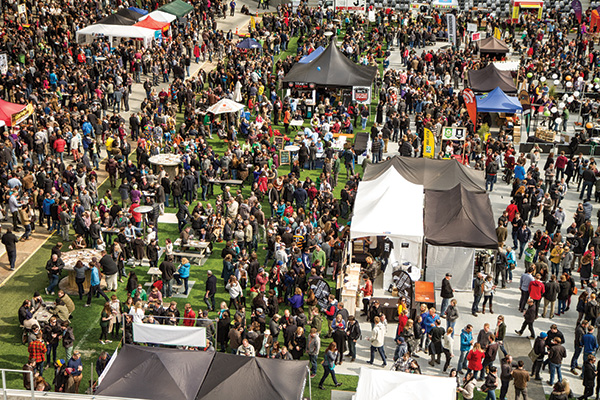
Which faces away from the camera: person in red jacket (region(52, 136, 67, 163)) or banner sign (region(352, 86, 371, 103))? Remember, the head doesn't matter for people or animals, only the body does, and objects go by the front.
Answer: the person in red jacket

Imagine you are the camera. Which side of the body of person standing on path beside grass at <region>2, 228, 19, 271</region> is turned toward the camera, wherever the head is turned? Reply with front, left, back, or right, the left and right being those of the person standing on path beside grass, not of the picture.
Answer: back

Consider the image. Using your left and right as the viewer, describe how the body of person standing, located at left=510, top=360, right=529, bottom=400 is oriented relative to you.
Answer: facing away from the viewer

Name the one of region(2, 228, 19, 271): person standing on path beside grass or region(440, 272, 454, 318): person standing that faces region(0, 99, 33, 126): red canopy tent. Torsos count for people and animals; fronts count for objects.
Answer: the person standing on path beside grass

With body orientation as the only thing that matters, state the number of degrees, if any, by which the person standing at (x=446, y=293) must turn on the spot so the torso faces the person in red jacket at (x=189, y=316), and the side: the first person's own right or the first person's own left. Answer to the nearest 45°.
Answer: approximately 135° to the first person's own right

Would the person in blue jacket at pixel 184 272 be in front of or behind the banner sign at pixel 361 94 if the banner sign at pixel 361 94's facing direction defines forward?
in front

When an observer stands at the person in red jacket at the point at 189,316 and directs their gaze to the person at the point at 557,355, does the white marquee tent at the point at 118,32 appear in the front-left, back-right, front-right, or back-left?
back-left

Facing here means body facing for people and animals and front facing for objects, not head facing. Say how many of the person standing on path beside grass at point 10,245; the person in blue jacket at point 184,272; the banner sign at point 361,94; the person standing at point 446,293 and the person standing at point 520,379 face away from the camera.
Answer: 2

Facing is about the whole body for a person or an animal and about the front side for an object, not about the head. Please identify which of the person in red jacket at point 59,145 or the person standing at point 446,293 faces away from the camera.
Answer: the person in red jacket

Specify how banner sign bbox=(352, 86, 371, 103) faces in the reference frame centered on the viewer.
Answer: facing the viewer
